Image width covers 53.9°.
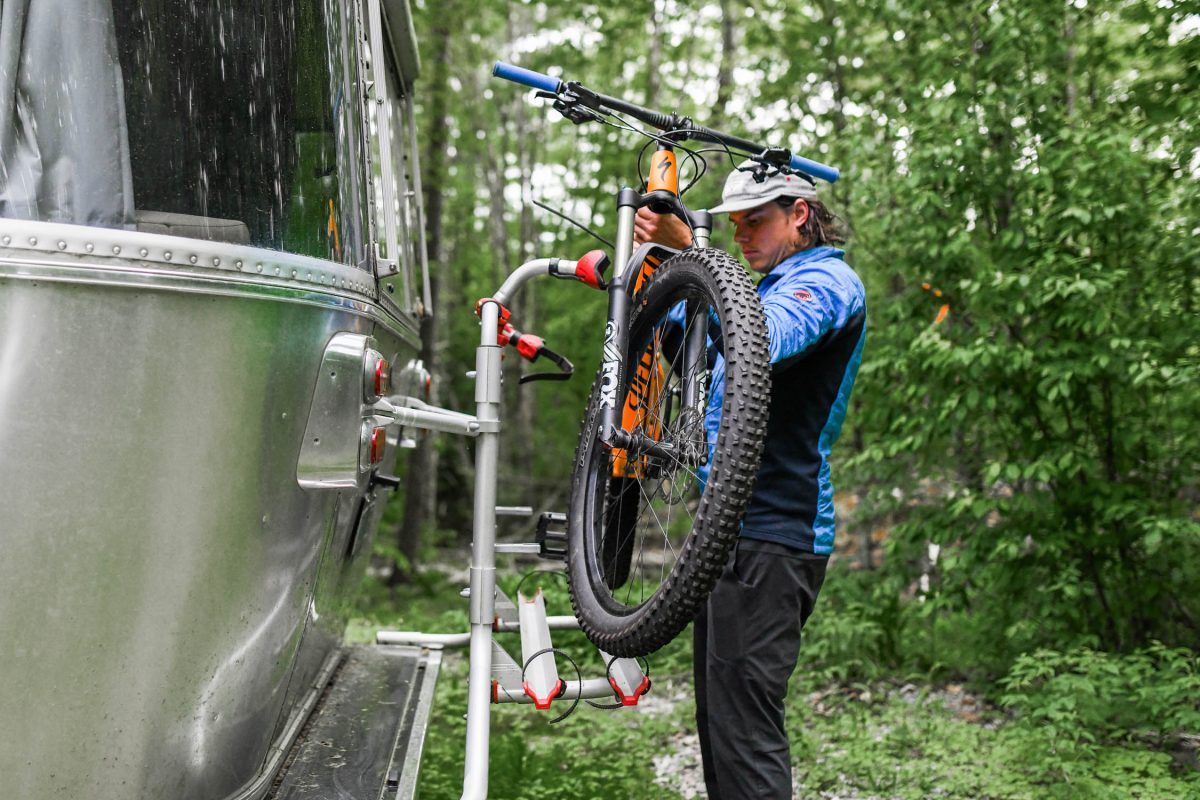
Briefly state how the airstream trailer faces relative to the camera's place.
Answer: facing to the left of the viewer

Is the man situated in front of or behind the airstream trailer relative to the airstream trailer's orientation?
behind

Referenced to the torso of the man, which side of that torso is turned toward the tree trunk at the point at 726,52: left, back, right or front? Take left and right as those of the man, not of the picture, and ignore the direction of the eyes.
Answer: right

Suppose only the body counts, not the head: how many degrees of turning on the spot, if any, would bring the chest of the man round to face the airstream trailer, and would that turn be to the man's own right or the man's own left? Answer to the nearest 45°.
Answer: approximately 45° to the man's own left

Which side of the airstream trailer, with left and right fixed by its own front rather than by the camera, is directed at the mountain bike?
back

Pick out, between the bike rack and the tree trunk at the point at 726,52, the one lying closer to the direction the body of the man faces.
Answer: the bike rack

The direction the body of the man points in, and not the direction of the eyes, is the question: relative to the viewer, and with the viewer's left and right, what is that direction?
facing to the left of the viewer

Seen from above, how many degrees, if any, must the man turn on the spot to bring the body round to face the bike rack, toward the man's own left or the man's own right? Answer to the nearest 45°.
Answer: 0° — they already face it

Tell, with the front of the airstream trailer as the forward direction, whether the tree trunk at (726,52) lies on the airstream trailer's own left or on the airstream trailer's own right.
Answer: on the airstream trailer's own right
